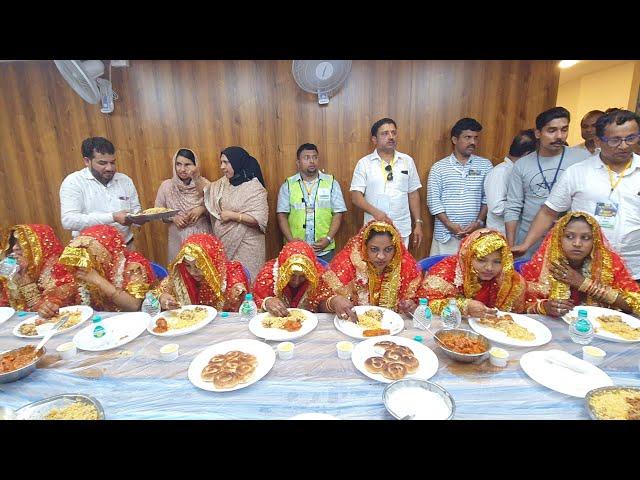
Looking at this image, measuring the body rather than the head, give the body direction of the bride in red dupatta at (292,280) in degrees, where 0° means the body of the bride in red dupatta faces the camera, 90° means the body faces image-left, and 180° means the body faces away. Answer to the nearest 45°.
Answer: approximately 0°

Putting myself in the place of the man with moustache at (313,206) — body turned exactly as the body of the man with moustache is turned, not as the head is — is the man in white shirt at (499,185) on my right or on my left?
on my left

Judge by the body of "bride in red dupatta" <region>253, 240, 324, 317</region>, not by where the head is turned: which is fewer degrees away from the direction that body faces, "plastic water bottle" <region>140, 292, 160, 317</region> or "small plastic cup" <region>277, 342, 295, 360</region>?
the small plastic cup

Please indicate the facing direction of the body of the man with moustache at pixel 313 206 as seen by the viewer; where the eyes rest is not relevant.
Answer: toward the camera

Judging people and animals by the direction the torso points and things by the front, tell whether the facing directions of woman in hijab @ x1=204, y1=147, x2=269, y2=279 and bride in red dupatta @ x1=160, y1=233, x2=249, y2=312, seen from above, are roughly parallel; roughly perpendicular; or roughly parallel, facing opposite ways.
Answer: roughly parallel

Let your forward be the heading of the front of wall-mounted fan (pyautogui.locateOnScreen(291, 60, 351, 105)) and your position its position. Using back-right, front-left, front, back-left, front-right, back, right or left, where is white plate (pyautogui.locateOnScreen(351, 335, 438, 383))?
front

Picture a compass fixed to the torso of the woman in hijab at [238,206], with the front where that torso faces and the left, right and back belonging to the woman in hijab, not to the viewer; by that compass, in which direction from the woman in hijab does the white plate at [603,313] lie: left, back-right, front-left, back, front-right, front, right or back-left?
left

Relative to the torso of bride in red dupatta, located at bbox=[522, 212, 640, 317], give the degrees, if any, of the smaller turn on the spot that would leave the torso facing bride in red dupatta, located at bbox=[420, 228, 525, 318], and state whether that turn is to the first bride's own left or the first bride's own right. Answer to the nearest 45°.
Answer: approximately 45° to the first bride's own right

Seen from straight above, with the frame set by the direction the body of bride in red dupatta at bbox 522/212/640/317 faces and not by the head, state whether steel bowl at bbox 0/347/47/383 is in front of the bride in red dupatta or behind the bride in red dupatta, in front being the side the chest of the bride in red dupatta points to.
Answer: in front

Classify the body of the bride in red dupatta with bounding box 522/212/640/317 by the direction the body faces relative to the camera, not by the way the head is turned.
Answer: toward the camera

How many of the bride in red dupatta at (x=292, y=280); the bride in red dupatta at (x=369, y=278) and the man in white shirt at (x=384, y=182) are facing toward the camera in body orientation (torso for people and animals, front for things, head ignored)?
3

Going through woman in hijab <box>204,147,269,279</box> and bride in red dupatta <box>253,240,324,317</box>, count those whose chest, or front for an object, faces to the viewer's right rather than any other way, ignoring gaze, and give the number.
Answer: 0

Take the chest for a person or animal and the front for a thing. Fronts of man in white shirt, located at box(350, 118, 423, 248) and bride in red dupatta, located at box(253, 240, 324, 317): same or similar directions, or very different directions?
same or similar directions

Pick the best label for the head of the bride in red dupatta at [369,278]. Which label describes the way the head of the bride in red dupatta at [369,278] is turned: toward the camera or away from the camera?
toward the camera

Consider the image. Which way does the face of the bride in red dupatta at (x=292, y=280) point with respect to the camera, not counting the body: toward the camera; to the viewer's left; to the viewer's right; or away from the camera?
toward the camera

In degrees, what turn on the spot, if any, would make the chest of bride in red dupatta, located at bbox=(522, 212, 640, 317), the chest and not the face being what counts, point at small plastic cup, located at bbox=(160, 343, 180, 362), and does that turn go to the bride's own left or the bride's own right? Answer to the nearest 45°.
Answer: approximately 45° to the bride's own right
